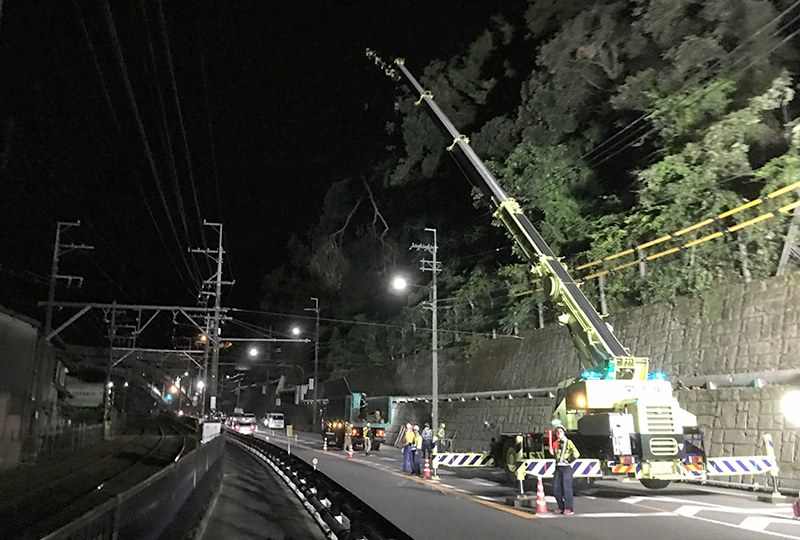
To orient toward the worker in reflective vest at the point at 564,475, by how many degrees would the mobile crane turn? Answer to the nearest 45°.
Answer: approximately 135° to its left

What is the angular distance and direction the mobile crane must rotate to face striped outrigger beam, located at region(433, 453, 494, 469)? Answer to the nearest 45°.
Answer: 0° — it already faces it

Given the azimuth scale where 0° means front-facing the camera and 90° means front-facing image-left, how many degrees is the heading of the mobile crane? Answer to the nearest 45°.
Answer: approximately 135°

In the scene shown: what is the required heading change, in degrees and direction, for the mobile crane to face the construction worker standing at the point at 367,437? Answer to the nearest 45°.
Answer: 0° — it already faces them

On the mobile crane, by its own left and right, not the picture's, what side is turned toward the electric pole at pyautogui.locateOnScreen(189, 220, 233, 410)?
front

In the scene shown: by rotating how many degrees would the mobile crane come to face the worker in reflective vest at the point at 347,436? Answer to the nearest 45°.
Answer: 0° — it already faces them

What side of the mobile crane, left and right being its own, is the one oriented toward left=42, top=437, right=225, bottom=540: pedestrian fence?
left
